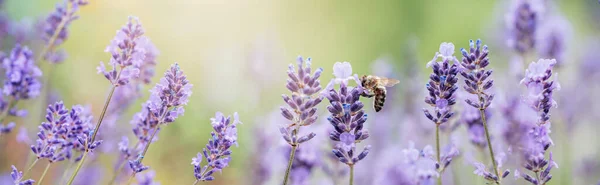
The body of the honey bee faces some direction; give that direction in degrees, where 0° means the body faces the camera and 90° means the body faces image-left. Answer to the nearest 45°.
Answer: approximately 90°

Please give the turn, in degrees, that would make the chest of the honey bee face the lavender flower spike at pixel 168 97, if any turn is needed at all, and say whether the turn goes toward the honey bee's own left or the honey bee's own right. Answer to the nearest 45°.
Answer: approximately 45° to the honey bee's own left

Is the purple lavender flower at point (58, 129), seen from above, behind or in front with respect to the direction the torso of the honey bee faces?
in front

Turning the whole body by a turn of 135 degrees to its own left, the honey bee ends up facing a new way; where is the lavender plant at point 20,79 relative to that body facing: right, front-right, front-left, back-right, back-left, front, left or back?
right

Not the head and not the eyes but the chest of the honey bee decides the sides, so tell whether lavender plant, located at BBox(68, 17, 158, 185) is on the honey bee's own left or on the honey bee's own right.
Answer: on the honey bee's own left
